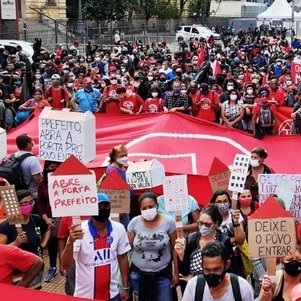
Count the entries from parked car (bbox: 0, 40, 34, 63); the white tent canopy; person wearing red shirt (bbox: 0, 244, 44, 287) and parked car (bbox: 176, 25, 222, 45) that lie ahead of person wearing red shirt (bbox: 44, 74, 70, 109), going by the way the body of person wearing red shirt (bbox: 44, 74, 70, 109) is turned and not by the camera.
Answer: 1

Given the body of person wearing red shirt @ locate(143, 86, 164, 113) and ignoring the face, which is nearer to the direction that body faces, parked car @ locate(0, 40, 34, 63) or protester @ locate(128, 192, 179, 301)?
the protester

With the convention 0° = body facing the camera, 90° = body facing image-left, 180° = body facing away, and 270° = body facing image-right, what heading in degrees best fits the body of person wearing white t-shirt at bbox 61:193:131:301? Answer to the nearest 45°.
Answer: approximately 0°

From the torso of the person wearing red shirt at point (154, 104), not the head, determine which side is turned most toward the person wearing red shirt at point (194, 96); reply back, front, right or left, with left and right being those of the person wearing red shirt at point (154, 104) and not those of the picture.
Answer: left

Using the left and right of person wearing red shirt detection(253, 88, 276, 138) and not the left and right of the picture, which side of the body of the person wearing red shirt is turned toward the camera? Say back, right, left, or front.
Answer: front

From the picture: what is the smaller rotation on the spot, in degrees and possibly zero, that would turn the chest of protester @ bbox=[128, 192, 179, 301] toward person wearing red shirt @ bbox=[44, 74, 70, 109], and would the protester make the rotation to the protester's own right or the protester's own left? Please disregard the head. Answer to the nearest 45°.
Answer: approximately 180°
